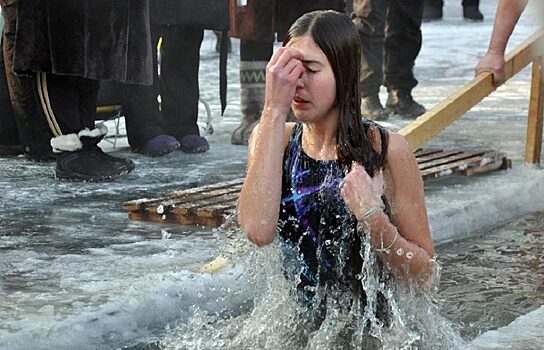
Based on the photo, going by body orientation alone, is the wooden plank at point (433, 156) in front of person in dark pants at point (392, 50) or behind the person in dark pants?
in front

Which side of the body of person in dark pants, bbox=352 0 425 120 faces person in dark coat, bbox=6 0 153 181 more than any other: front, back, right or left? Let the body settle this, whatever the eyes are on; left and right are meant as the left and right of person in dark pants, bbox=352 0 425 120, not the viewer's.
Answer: right

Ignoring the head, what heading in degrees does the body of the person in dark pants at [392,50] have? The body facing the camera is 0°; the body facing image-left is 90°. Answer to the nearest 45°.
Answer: approximately 315°

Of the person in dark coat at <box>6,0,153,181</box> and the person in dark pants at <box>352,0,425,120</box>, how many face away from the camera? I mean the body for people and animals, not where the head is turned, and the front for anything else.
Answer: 0

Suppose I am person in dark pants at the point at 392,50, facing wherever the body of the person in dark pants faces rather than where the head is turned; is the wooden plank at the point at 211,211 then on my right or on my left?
on my right

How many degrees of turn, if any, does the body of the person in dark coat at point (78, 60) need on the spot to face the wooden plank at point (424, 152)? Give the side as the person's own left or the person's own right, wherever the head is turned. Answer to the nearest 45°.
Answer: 0° — they already face it

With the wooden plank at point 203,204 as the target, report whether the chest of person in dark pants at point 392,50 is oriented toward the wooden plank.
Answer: no

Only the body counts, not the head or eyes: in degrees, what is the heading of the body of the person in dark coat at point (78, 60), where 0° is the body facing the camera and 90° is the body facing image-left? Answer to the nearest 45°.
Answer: approximately 270°

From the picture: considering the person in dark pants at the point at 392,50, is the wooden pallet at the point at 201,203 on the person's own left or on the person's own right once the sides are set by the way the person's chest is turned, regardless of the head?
on the person's own right

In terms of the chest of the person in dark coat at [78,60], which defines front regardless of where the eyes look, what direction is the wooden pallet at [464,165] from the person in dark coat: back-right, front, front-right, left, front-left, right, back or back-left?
front
